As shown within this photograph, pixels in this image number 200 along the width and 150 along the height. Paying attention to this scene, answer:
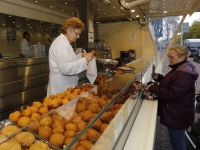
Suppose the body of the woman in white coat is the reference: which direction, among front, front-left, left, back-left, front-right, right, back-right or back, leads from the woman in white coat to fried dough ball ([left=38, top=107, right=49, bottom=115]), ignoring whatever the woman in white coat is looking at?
right

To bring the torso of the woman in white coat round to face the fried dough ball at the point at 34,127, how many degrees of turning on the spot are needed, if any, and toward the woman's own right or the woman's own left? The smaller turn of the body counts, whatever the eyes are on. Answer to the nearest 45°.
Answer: approximately 90° to the woman's own right

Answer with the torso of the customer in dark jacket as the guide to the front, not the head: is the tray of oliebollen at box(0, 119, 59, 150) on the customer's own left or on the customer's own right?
on the customer's own left

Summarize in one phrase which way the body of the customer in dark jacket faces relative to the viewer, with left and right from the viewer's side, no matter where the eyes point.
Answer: facing to the left of the viewer

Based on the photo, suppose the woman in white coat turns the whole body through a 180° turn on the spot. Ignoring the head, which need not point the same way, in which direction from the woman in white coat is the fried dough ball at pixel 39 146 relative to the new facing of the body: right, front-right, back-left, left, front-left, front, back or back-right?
left

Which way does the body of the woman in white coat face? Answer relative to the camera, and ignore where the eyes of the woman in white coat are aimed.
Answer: to the viewer's right

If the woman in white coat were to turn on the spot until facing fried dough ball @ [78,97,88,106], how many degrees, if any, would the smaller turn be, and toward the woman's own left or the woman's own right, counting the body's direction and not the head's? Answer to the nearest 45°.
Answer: approximately 90° to the woman's own right

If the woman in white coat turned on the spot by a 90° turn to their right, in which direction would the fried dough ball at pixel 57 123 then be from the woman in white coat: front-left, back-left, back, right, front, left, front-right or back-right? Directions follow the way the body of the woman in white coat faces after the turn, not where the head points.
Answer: front

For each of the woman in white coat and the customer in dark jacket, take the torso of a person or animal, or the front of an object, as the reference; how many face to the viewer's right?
1

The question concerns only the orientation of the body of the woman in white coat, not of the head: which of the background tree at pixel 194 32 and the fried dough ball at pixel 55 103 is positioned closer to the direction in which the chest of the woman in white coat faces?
the background tree

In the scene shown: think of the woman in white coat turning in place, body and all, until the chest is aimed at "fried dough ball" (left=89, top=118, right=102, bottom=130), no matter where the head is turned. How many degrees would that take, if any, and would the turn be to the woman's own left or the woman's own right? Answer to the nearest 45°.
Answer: approximately 90° to the woman's own right

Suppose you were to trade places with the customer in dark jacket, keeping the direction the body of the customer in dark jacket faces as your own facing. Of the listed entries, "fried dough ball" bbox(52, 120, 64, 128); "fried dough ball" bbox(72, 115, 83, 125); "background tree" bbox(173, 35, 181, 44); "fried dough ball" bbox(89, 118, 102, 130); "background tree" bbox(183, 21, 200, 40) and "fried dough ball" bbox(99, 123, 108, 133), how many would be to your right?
2
